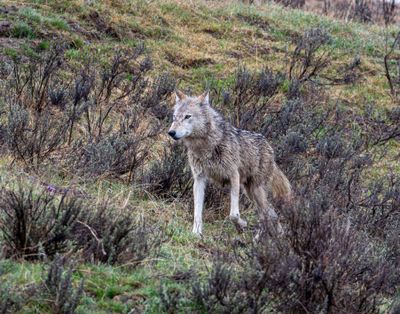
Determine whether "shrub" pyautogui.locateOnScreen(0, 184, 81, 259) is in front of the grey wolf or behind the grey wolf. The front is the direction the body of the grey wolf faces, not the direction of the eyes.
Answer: in front

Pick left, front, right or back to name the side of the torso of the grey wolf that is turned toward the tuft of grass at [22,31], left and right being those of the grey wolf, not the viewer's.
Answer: right

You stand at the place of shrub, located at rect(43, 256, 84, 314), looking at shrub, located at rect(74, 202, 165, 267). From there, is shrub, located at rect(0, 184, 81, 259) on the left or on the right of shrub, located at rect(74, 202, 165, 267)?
left

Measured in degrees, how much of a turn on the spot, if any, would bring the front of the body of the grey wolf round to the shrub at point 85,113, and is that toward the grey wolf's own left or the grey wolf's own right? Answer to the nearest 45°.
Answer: approximately 90° to the grey wolf's own right

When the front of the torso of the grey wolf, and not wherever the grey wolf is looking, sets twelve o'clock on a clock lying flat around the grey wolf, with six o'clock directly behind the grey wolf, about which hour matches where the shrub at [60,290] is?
The shrub is roughly at 11 o'clock from the grey wolf.

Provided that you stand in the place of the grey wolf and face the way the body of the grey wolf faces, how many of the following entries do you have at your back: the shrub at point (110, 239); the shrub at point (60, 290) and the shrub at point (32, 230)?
0

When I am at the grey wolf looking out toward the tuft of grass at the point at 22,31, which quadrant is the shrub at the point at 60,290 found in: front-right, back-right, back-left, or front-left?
back-left

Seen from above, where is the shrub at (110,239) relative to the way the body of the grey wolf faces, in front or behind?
in front
